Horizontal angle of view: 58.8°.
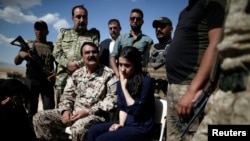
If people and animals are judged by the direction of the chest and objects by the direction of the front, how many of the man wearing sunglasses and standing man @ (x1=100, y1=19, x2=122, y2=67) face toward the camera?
2

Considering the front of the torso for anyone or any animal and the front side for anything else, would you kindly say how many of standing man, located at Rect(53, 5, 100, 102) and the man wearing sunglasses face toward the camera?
2

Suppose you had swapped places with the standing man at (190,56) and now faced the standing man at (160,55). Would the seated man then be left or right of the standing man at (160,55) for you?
left

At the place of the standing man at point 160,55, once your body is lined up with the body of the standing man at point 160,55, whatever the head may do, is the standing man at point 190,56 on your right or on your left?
on your left

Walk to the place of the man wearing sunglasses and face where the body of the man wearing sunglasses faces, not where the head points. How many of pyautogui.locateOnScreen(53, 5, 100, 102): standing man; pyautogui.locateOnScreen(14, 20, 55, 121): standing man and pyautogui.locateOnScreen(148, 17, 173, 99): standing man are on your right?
2

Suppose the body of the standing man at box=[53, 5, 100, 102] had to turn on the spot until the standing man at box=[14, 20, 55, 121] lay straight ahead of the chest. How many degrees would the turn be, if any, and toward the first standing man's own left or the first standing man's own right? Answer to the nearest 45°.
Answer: approximately 135° to the first standing man's own right

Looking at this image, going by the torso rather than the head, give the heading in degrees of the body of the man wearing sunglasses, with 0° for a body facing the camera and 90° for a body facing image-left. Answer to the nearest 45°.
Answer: approximately 0°

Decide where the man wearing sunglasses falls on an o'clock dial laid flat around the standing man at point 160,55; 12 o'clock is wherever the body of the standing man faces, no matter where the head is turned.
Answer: The man wearing sunglasses is roughly at 3 o'clock from the standing man.

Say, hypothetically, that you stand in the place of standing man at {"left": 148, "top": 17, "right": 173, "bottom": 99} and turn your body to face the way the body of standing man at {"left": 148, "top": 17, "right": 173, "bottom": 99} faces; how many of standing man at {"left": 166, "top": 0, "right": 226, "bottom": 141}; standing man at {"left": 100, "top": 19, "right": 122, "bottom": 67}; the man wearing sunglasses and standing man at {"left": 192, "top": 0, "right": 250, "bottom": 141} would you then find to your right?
2

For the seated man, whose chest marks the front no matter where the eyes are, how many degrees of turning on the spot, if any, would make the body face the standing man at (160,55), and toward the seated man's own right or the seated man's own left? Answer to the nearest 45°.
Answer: approximately 135° to the seated man's own left
